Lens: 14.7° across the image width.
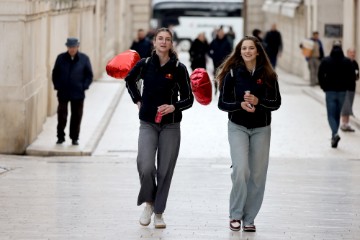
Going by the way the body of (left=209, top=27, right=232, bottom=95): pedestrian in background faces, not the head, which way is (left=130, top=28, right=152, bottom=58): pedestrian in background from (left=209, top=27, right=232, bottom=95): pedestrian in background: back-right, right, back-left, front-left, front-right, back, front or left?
back-right

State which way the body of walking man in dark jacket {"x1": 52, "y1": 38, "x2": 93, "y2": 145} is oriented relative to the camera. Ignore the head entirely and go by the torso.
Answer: toward the camera

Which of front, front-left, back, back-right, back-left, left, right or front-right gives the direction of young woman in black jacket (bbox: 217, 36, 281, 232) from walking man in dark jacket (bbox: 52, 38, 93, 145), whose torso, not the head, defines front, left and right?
front

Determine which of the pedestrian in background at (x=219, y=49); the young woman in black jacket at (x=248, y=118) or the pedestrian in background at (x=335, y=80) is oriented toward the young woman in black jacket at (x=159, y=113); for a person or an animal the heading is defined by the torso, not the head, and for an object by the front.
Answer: the pedestrian in background at (x=219, y=49)

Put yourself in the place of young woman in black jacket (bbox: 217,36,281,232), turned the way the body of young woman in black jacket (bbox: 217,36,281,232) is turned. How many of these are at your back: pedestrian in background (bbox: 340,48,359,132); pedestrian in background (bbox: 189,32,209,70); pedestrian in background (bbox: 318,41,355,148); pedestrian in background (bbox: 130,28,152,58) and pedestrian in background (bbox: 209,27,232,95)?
5

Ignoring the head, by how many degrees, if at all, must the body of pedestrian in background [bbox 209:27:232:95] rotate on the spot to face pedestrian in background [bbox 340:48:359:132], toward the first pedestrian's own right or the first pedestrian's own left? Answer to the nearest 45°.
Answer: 0° — they already face them

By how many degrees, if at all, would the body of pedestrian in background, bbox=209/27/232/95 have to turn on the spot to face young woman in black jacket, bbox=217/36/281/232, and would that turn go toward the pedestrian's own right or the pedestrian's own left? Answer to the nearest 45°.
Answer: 0° — they already face them

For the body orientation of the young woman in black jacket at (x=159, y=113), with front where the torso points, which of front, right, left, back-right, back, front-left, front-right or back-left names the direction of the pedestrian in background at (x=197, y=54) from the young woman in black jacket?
back

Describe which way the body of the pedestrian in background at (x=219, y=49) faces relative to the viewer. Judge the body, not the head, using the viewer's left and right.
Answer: facing the viewer

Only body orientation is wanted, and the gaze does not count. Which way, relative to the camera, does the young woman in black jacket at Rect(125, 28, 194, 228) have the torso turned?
toward the camera
